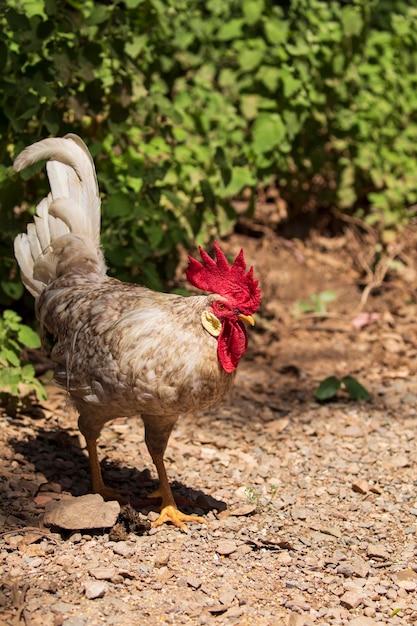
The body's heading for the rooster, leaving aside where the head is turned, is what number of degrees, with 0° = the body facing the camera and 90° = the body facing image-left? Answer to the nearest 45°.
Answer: approximately 315°

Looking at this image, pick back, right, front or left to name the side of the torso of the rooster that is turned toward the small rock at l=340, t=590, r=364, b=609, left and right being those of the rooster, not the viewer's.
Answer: front

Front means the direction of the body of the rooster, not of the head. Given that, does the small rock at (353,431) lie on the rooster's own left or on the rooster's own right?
on the rooster's own left

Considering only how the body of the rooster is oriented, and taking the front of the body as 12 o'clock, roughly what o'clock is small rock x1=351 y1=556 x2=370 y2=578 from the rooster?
The small rock is roughly at 12 o'clock from the rooster.

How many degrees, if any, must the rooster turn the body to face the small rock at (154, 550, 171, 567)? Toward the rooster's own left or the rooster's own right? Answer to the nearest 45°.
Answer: approximately 45° to the rooster's own right

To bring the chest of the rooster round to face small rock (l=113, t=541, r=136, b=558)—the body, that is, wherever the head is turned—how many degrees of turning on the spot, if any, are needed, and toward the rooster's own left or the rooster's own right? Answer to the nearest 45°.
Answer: approximately 45° to the rooster's own right

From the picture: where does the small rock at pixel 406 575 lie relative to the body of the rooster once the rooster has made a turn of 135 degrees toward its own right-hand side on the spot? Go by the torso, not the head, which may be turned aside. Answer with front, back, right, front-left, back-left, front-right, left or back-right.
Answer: back-left

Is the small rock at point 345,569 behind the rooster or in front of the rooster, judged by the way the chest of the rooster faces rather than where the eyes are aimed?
in front
